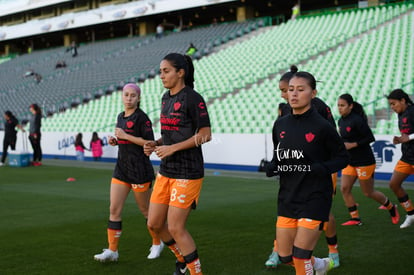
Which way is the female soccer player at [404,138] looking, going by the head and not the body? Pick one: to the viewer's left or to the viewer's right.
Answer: to the viewer's left

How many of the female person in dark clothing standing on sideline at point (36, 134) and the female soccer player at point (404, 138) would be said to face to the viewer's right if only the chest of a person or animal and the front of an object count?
0

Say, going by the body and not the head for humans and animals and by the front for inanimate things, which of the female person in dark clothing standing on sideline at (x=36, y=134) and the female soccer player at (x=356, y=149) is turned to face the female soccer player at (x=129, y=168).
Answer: the female soccer player at (x=356, y=149)

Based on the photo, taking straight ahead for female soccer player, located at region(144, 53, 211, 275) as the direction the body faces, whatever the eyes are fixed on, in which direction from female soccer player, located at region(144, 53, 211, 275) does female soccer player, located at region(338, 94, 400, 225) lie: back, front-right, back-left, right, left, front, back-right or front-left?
back

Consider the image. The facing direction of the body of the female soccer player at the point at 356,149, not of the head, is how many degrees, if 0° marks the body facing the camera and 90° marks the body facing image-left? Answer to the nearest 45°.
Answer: approximately 45°

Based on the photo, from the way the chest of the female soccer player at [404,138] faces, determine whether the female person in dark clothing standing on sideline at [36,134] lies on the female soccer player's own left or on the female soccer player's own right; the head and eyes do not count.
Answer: on the female soccer player's own right

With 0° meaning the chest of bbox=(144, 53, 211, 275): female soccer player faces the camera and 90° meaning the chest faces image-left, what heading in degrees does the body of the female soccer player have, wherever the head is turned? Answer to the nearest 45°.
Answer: approximately 45°

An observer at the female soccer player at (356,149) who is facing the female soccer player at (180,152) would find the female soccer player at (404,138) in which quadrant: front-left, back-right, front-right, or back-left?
back-left

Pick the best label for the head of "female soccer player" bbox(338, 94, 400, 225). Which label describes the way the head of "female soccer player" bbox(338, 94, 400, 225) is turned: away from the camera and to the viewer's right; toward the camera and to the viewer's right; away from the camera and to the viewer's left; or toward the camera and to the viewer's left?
toward the camera and to the viewer's left
